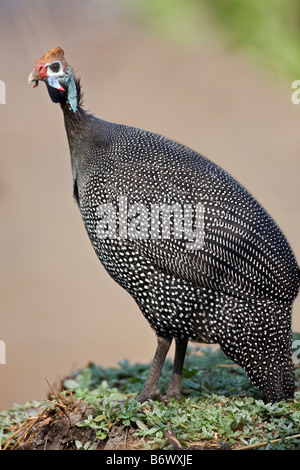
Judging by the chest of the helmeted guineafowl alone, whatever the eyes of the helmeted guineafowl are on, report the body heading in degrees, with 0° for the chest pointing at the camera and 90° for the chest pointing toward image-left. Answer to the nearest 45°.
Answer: approximately 90°
